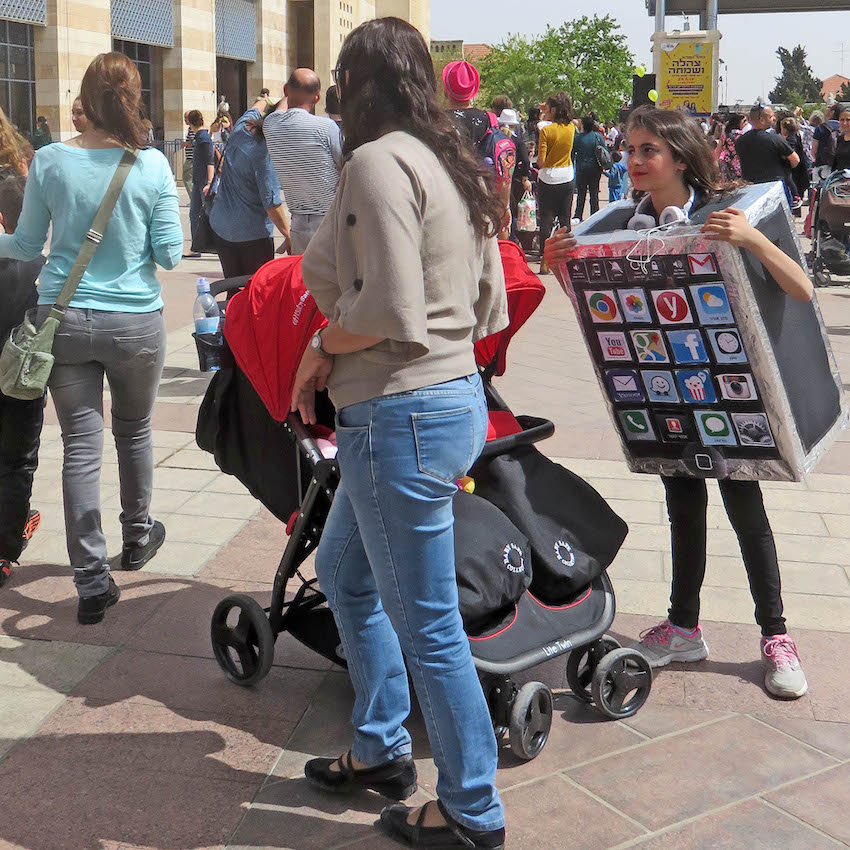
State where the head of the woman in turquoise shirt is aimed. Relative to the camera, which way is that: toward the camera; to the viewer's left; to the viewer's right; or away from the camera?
away from the camera

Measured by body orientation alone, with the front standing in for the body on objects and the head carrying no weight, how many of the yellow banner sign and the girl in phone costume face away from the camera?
0

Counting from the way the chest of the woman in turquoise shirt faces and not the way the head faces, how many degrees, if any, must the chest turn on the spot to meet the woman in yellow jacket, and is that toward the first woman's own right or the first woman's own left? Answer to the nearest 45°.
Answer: approximately 45° to the first woman's own right

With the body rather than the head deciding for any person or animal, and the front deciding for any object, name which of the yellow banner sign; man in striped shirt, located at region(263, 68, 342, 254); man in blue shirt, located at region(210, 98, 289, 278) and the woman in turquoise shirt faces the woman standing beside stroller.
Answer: the yellow banner sign

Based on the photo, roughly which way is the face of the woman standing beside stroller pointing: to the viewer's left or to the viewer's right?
to the viewer's left

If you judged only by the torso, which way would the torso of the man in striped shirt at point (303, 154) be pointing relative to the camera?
away from the camera

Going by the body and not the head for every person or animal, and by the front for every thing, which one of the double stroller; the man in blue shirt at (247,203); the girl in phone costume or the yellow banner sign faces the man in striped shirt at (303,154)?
the yellow banner sign

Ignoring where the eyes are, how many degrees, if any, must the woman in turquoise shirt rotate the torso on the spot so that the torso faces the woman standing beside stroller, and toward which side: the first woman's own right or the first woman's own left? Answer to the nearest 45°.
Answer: approximately 180°

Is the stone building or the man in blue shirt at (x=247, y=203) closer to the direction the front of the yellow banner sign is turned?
the man in blue shirt

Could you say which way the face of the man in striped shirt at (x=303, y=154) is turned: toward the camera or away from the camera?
away from the camera

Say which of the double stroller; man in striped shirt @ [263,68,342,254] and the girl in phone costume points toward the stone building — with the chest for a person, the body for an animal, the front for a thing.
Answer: the man in striped shirt

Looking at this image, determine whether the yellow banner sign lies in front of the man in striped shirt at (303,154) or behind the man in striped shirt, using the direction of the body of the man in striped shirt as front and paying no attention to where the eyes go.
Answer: in front

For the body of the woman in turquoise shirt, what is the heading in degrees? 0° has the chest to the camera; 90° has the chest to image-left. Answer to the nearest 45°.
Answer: approximately 180°

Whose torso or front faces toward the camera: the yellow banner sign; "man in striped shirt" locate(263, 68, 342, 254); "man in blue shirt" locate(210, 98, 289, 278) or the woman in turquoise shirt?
the yellow banner sign
